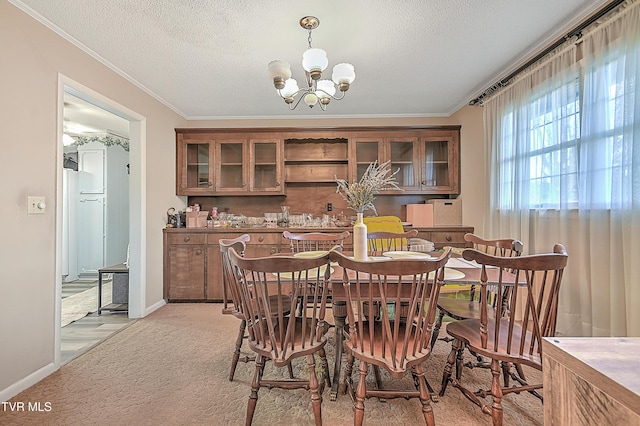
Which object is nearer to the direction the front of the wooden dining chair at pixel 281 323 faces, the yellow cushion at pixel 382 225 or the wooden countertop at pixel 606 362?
the yellow cushion

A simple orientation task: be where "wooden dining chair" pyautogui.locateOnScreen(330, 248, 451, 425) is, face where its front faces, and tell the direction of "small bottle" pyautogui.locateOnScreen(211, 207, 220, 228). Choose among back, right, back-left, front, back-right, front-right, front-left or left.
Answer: front-left

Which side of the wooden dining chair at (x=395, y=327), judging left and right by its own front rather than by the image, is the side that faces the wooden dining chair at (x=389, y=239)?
front

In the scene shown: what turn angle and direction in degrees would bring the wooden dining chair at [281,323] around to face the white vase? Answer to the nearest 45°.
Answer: approximately 45° to its right

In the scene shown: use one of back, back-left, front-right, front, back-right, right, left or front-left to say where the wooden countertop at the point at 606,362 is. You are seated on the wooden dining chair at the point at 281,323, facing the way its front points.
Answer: back-right

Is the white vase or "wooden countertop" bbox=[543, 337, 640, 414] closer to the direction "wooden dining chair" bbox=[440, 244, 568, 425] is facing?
the white vase

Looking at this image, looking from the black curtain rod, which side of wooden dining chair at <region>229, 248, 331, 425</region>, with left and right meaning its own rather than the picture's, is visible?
right

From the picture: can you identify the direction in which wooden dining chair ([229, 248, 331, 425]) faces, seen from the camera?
facing away from the viewer

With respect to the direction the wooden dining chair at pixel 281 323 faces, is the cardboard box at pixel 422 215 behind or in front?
in front

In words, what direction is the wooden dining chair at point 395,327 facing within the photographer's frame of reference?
facing away from the viewer

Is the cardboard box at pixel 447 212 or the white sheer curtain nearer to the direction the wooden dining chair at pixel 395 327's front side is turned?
the cardboard box

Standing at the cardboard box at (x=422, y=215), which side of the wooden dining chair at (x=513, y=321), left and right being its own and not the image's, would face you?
front

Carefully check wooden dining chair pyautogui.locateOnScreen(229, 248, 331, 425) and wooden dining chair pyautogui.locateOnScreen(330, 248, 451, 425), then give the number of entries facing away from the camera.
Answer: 2

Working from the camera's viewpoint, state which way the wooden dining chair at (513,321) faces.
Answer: facing away from the viewer and to the left of the viewer
